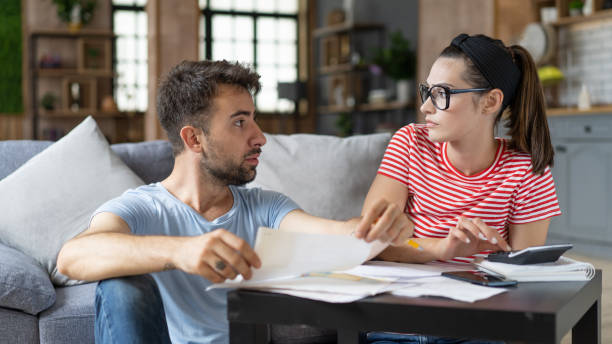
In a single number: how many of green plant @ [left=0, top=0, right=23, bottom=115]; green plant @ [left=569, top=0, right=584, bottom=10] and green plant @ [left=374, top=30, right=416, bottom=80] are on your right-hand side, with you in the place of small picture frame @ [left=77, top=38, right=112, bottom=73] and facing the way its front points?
1

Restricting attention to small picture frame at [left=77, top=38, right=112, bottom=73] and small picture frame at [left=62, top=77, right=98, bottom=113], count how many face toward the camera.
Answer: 2

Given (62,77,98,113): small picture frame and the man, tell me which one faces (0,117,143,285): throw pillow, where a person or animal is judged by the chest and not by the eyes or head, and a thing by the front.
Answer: the small picture frame

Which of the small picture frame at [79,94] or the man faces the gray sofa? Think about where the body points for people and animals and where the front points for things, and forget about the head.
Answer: the small picture frame

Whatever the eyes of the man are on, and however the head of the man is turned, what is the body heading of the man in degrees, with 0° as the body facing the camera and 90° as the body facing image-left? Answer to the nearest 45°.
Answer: approximately 315°

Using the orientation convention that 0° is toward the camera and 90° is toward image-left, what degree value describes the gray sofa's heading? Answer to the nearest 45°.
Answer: approximately 0°

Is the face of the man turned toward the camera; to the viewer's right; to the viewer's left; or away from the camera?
to the viewer's right

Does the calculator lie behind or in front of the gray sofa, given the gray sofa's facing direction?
in front
